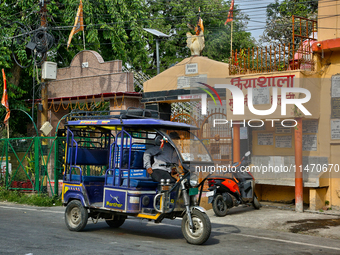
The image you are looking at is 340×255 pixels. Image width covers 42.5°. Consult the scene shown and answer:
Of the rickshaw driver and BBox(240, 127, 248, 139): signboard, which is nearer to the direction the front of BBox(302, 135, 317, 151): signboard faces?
the rickshaw driver

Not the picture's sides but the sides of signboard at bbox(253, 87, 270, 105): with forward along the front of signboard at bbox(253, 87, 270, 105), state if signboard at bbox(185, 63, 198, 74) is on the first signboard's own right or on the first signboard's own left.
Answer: on the first signboard's own right

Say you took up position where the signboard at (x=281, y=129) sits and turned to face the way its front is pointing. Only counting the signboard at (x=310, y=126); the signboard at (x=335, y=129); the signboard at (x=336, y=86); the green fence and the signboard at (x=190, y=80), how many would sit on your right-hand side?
2

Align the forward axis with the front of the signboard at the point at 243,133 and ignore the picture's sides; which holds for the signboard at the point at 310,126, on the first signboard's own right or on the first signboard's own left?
on the first signboard's own left

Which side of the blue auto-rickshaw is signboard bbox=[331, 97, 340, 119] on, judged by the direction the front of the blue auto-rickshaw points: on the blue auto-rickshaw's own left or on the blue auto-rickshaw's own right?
on the blue auto-rickshaw's own left

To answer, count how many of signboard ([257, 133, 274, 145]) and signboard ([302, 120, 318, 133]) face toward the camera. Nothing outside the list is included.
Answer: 2

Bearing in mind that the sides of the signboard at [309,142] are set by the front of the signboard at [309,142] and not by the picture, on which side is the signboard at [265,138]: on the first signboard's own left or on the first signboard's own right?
on the first signboard's own right

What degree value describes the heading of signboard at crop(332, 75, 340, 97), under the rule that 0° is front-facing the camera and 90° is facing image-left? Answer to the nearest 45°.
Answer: approximately 0°
